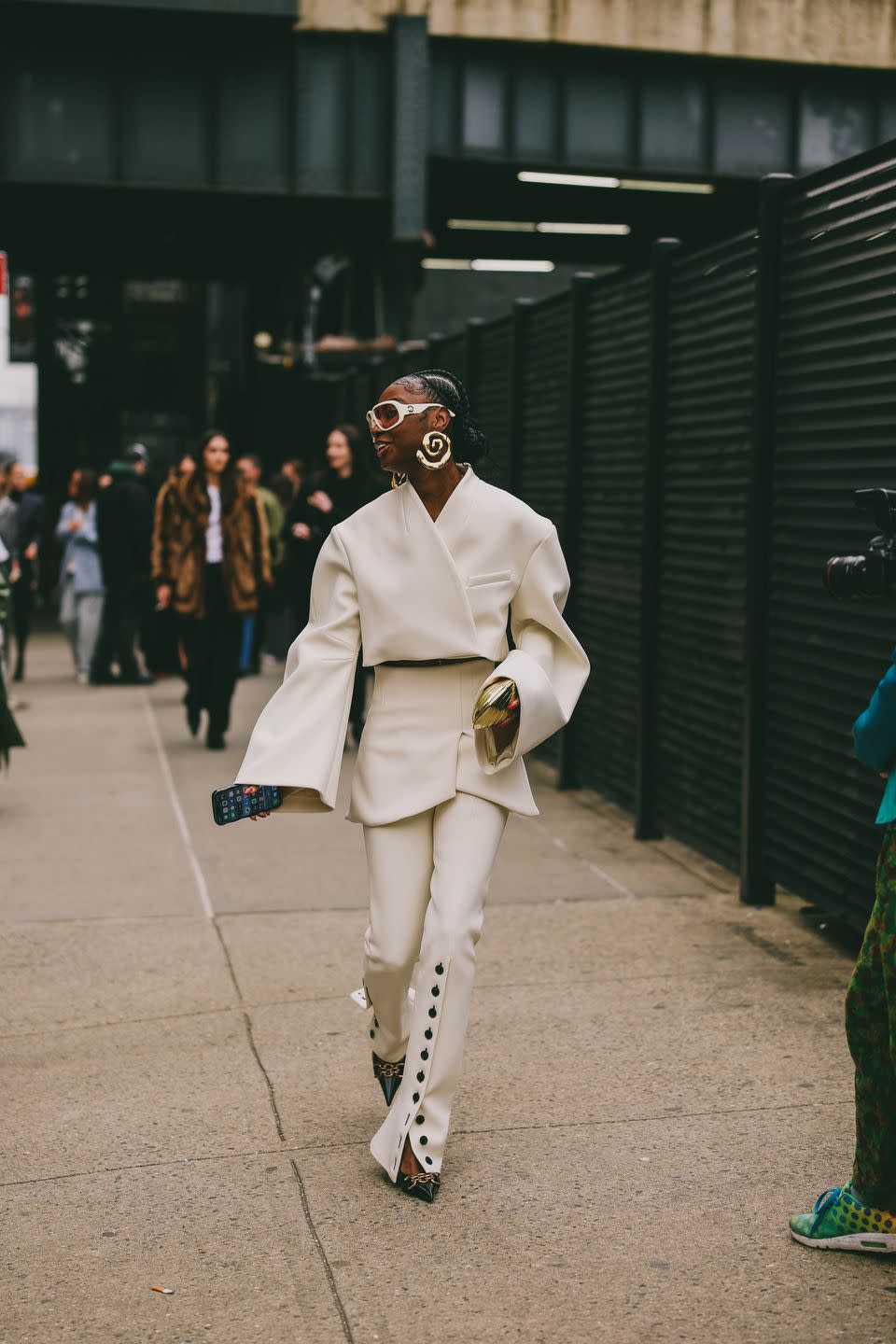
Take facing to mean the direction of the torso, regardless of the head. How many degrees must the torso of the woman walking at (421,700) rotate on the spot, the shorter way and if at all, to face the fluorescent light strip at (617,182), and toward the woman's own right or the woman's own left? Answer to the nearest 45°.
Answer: approximately 180°

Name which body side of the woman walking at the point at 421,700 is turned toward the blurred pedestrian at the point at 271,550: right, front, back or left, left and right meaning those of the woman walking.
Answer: back

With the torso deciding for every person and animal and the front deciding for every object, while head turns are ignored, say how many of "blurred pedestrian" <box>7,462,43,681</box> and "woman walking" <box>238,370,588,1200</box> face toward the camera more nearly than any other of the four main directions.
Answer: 2

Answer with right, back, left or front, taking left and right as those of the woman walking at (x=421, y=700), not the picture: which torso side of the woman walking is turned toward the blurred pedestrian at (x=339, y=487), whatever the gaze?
back

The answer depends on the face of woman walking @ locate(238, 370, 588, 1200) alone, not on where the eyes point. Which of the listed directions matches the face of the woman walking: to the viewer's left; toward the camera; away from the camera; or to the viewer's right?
to the viewer's left

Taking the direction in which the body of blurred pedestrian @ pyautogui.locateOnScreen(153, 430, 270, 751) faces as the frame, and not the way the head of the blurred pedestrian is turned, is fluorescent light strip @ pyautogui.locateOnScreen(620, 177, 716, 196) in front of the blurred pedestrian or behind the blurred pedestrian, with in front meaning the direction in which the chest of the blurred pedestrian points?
behind

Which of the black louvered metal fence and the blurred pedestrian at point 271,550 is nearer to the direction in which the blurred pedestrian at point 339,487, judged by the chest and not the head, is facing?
the black louvered metal fence

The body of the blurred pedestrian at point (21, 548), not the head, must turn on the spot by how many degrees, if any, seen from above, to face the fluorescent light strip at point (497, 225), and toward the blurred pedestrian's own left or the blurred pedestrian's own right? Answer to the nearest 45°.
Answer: approximately 135° to the blurred pedestrian's own left

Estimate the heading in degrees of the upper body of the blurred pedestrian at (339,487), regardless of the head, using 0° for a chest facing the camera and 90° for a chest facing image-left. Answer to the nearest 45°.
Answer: approximately 45°

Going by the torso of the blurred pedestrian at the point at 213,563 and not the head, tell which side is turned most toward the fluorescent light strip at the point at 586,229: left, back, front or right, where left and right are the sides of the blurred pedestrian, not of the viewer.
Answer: back

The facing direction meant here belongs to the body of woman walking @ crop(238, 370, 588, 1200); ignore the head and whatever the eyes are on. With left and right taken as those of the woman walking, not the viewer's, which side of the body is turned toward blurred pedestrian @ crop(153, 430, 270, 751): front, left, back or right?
back

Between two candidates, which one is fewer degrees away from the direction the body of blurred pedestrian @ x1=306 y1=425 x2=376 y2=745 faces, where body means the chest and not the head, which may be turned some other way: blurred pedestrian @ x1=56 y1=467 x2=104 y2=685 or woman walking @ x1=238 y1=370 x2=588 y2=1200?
the woman walking
